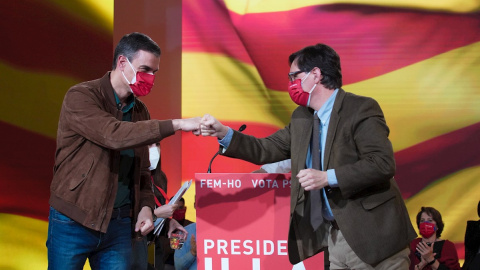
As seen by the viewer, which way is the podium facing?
toward the camera

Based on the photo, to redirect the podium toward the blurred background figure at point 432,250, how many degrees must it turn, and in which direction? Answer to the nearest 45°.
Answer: approximately 135° to its left

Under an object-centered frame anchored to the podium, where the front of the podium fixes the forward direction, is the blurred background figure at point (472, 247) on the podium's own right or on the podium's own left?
on the podium's own left

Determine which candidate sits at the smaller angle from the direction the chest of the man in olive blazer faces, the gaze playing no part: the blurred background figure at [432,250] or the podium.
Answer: the podium

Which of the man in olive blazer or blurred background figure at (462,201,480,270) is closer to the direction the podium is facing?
the man in olive blazer

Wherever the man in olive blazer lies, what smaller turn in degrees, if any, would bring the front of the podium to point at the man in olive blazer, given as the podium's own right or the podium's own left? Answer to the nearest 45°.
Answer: approximately 45° to the podium's own left

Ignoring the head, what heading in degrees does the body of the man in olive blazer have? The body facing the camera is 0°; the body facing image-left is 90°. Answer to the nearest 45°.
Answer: approximately 45°

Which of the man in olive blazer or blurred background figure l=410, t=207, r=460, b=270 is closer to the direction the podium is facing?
the man in olive blazer

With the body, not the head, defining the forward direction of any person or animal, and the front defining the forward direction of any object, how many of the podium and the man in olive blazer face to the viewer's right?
0
